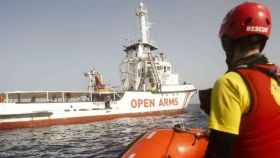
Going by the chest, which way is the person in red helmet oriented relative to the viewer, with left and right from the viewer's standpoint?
facing away from the viewer and to the left of the viewer

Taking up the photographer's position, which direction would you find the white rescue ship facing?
facing away from the viewer and to the right of the viewer

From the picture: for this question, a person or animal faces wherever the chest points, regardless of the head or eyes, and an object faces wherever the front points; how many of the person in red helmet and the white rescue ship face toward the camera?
0

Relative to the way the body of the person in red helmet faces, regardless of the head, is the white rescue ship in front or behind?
in front
